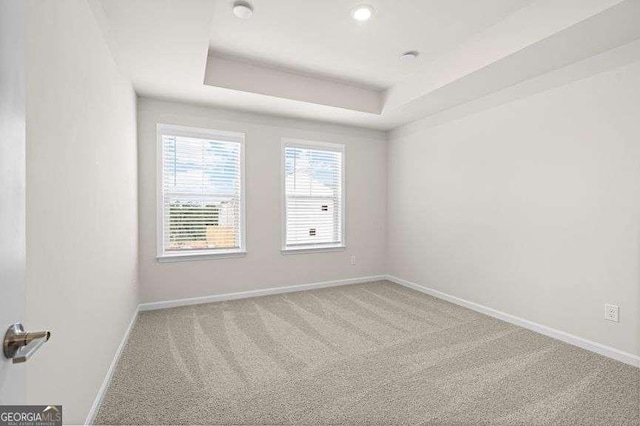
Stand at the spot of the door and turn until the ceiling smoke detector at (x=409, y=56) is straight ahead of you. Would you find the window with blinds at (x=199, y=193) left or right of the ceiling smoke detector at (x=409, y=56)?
left

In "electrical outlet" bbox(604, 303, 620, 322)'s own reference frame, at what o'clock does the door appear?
The door is roughly at 11 o'clock from the electrical outlet.

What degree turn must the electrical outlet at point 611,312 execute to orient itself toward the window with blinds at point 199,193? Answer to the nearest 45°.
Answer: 0° — it already faces it

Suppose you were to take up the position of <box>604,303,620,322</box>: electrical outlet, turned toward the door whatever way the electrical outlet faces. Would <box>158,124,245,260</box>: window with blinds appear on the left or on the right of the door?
right

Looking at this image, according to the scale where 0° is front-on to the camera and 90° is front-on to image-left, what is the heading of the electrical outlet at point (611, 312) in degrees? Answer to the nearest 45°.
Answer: approximately 45°
